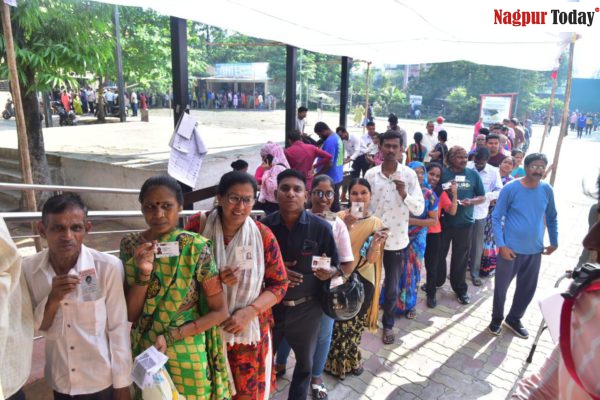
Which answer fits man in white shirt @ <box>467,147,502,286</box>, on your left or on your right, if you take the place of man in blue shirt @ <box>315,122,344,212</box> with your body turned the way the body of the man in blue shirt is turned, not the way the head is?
on your left

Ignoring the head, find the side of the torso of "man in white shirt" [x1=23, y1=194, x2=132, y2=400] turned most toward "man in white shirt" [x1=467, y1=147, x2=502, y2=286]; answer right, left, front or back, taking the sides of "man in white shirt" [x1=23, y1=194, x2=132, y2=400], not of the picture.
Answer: left

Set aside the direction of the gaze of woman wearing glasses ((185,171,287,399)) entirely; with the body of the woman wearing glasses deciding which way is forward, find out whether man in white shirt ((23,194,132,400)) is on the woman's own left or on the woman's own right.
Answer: on the woman's own right

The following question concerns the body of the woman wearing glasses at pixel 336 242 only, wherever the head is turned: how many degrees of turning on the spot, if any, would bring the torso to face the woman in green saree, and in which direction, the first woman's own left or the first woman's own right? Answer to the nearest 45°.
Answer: approximately 45° to the first woman's own right

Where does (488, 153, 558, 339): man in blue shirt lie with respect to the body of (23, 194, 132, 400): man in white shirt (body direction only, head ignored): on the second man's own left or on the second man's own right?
on the second man's own left

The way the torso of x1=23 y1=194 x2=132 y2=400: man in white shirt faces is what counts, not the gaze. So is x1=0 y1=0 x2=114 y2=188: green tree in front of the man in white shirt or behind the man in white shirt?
behind

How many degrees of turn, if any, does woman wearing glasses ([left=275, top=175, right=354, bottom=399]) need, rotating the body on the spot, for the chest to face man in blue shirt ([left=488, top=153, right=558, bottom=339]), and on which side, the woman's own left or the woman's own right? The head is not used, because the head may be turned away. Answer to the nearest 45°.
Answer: approximately 135° to the woman's own left

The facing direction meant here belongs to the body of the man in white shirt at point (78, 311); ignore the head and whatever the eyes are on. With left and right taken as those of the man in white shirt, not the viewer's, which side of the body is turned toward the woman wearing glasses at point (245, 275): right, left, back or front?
left
